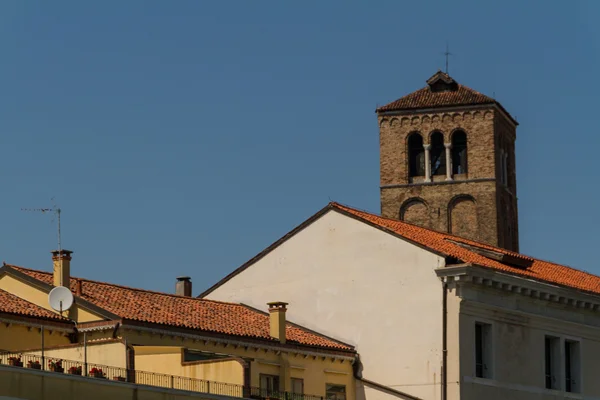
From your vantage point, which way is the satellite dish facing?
toward the camera

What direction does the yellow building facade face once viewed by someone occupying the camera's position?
facing the viewer and to the right of the viewer
